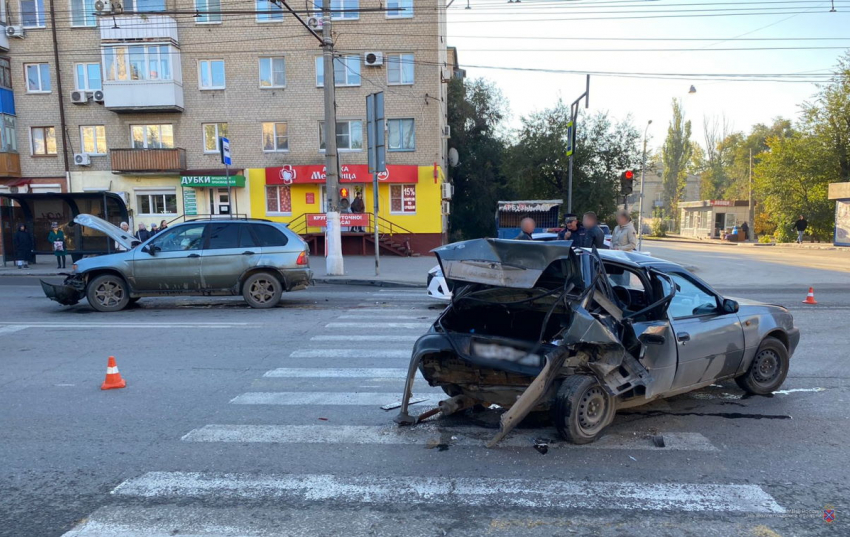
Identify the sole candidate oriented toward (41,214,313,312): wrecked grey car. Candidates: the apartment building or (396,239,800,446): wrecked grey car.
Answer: the apartment building

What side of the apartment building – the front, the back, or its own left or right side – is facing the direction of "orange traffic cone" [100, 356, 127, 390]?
front

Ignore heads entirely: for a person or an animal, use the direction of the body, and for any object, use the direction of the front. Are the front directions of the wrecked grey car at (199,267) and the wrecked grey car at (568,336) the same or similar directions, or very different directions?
very different directions

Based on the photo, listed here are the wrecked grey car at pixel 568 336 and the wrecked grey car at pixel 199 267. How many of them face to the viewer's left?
1

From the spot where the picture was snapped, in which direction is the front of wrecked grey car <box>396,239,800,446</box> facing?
facing away from the viewer and to the right of the viewer

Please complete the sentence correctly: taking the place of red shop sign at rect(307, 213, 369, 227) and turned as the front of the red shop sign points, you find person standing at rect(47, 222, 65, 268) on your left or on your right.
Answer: on your right

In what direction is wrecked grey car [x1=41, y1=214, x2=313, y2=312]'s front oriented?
to the viewer's left

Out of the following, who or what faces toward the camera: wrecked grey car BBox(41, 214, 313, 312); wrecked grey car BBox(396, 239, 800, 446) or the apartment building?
the apartment building

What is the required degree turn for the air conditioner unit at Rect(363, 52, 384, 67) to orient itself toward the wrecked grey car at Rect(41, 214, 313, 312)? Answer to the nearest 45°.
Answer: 0° — it already faces it

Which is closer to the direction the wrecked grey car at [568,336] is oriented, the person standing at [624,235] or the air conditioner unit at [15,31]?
the person standing

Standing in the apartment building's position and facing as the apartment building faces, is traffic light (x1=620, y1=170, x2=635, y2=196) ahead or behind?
ahead

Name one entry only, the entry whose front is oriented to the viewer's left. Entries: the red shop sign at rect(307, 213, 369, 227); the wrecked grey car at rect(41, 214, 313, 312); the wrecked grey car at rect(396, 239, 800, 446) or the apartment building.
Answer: the wrecked grey car at rect(41, 214, 313, 312)

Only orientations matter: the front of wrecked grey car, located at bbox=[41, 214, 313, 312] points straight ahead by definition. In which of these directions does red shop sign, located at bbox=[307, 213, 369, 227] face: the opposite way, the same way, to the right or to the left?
to the left

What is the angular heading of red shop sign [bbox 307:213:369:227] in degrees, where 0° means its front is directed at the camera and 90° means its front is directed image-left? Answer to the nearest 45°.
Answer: approximately 0°

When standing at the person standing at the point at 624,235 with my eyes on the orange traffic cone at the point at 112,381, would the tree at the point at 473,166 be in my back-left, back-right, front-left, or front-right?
back-right

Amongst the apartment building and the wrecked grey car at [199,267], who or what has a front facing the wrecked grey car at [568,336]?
the apartment building

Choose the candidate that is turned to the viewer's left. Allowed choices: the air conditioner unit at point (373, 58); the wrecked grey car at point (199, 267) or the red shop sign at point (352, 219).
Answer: the wrecked grey car

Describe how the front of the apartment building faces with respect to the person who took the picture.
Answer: facing the viewer
